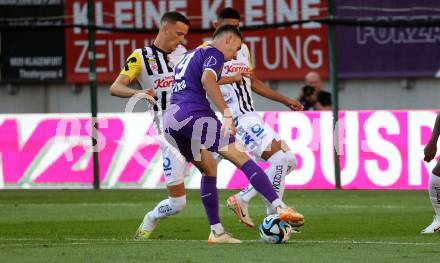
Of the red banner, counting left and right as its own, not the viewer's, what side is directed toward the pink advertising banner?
front

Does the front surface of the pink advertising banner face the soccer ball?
yes

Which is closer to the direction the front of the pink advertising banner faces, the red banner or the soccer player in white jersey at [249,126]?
the soccer player in white jersey

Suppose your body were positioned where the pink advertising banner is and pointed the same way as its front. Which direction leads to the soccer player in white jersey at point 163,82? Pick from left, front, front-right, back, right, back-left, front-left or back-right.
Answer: front

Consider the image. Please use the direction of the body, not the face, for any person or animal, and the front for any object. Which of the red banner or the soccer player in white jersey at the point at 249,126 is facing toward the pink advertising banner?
the red banner

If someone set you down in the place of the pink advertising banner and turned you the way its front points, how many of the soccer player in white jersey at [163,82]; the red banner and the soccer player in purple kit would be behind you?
1

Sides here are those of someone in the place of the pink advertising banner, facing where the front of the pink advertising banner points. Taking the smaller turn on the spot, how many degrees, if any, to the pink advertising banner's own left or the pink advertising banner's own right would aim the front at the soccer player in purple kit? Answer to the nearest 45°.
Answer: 0° — it already faces them

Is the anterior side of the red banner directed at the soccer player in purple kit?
yes

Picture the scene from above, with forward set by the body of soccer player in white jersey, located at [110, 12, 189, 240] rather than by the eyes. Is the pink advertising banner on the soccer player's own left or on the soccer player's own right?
on the soccer player's own left

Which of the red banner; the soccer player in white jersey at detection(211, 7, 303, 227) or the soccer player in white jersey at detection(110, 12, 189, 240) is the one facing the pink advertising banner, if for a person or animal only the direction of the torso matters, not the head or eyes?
the red banner

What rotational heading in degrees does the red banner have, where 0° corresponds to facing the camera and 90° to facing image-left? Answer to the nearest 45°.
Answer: approximately 0°

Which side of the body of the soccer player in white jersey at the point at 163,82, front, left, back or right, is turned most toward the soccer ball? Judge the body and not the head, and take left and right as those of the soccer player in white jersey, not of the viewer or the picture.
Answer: front

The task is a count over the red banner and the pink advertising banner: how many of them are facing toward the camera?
2

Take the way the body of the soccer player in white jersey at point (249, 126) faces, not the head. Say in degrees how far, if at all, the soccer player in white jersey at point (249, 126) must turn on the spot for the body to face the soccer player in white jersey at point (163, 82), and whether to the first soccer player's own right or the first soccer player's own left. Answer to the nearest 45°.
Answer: approximately 90° to the first soccer player's own right

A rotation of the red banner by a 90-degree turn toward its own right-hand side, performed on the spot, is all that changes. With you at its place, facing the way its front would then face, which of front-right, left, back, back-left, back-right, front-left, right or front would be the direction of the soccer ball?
left
